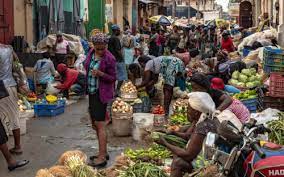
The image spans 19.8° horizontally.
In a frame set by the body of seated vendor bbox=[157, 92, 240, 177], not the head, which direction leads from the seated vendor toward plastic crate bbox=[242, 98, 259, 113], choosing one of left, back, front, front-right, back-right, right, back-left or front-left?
right

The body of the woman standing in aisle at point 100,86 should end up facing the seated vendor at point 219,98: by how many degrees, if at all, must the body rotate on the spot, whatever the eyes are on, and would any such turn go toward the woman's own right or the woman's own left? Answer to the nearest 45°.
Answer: approximately 90° to the woman's own left

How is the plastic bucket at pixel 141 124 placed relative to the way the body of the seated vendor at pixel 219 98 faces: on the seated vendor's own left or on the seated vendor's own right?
on the seated vendor's own right

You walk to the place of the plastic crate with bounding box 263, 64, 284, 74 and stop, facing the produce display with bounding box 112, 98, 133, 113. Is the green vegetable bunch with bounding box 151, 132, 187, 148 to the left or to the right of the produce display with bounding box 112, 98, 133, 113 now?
left

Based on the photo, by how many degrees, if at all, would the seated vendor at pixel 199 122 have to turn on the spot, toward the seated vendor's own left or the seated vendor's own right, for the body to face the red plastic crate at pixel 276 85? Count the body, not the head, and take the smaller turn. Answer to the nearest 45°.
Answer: approximately 90° to the seated vendor's own right

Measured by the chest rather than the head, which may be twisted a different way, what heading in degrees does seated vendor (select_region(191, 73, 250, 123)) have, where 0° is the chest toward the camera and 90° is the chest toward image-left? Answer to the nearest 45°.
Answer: approximately 90°

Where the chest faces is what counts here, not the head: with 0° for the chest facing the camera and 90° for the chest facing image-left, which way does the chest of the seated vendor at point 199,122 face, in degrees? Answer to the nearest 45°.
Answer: approximately 90°
